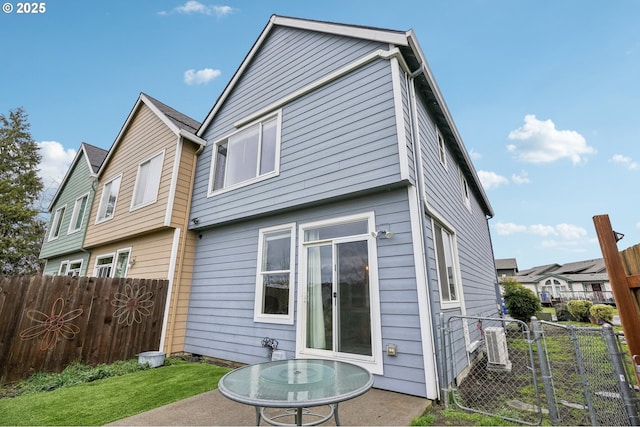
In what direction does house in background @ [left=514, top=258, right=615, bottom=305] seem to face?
toward the camera

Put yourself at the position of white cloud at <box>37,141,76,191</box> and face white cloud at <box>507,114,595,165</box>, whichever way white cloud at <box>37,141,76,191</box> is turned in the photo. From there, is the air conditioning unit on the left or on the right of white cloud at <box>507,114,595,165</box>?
right

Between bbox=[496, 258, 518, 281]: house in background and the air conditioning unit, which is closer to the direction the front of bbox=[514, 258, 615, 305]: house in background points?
the air conditioning unit

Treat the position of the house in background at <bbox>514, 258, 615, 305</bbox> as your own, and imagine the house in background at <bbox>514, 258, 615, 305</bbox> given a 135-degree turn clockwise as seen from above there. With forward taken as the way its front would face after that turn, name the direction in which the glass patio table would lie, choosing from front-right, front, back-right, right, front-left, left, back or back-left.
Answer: back-left
